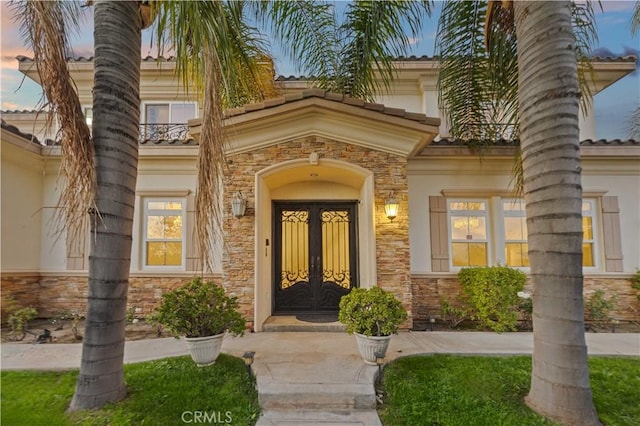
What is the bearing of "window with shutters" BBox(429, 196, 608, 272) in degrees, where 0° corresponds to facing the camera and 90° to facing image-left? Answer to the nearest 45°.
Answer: approximately 0°

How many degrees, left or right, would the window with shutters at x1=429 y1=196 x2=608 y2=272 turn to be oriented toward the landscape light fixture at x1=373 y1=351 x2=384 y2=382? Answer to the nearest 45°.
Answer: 0° — it already faces it

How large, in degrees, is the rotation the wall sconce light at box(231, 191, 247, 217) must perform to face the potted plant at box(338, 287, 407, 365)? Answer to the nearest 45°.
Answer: approximately 45° to its left

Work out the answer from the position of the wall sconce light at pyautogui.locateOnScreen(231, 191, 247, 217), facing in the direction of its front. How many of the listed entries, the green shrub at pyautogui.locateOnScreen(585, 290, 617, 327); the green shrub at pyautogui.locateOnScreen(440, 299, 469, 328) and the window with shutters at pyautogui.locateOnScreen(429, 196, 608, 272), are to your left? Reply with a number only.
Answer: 3

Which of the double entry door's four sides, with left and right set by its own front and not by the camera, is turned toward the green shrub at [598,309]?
left

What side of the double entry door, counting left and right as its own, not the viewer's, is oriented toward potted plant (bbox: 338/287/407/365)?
front

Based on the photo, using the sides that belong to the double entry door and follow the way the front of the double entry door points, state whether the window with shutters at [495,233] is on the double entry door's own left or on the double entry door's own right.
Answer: on the double entry door's own left

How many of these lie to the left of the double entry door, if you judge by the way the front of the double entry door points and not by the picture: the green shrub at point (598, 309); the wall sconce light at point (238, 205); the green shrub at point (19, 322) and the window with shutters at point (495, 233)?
2

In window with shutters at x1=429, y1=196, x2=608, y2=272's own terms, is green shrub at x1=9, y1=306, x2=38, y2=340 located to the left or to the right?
on its right

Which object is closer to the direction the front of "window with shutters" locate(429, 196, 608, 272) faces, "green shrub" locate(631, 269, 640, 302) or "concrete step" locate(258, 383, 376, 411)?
the concrete step

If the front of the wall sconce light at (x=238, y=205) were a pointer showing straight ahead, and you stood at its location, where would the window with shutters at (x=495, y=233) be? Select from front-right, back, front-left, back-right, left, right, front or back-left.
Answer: left

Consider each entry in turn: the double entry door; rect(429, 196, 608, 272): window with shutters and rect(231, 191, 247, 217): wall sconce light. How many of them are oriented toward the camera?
3

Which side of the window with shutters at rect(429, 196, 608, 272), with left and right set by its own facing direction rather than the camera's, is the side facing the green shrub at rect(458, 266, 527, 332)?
front
